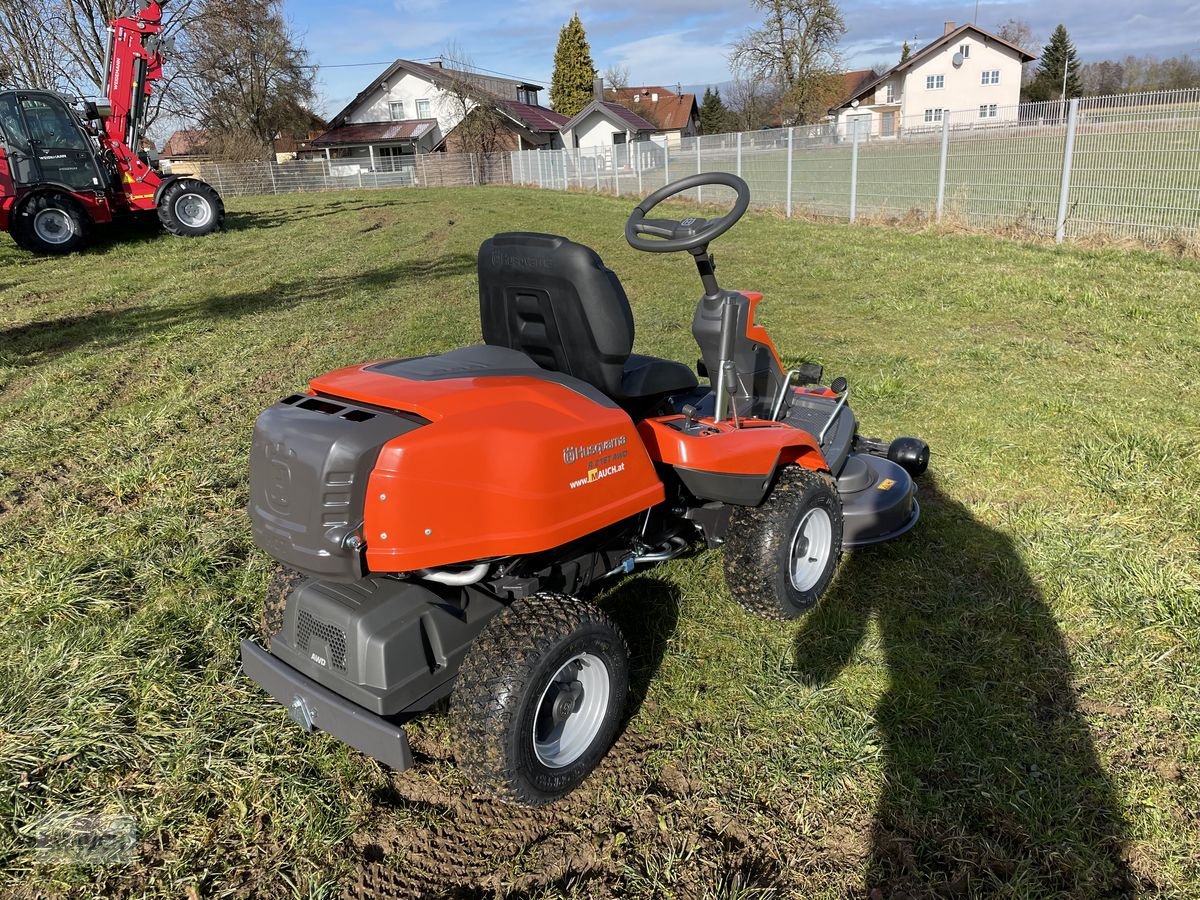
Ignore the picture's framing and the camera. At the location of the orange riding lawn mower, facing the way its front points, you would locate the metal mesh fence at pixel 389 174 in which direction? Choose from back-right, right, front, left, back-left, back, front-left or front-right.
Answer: front-left

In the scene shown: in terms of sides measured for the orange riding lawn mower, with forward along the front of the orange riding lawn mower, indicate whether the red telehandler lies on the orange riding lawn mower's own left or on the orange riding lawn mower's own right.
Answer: on the orange riding lawn mower's own left

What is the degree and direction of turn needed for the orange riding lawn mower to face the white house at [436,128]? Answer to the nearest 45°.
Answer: approximately 45° to its left

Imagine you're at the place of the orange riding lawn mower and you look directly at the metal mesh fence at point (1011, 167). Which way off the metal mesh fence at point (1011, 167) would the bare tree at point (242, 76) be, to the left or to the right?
left

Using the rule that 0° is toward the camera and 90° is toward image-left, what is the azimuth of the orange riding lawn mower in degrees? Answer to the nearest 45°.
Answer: approximately 225°

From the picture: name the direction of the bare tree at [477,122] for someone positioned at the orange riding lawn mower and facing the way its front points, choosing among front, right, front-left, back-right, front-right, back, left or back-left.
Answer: front-left

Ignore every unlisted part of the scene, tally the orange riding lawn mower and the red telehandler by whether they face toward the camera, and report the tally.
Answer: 0
